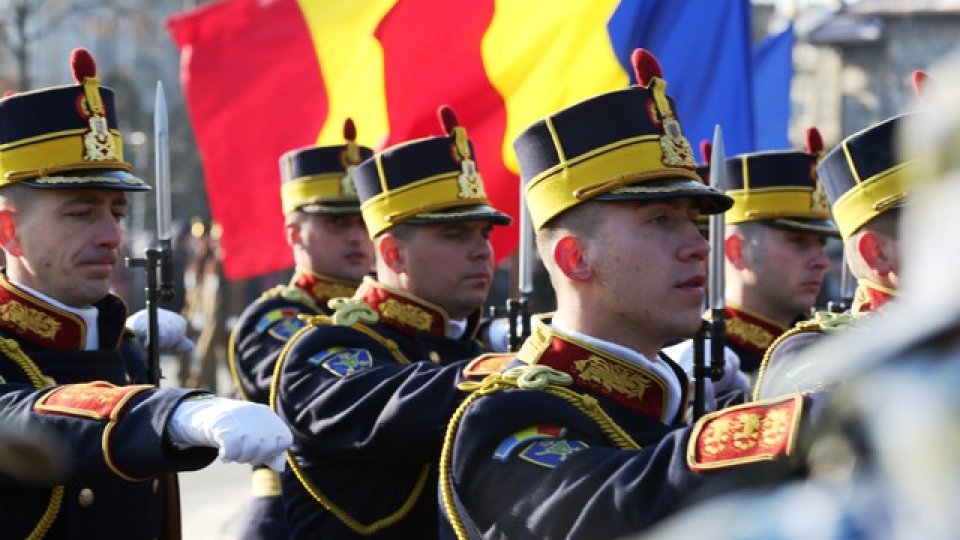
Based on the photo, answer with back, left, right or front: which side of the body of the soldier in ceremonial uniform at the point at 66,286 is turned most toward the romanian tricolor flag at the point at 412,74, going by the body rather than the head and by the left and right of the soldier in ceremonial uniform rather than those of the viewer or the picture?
left

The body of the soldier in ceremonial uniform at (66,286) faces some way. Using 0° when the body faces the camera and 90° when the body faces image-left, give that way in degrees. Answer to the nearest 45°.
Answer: approximately 315°

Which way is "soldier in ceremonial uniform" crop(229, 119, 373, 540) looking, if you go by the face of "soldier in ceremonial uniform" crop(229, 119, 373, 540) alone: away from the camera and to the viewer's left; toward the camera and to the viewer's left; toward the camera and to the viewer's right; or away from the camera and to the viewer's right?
toward the camera and to the viewer's right

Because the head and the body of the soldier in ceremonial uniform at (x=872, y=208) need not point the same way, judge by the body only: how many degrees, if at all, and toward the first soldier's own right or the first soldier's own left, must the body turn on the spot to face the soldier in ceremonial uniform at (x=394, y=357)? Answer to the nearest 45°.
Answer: approximately 135° to the first soldier's own right

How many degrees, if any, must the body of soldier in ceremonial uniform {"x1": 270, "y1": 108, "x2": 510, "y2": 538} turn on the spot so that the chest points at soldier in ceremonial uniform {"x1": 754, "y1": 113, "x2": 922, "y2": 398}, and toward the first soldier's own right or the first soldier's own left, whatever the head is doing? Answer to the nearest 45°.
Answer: approximately 45° to the first soldier's own left

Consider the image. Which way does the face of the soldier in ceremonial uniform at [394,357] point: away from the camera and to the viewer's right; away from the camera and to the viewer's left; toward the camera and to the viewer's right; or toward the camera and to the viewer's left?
toward the camera and to the viewer's right
